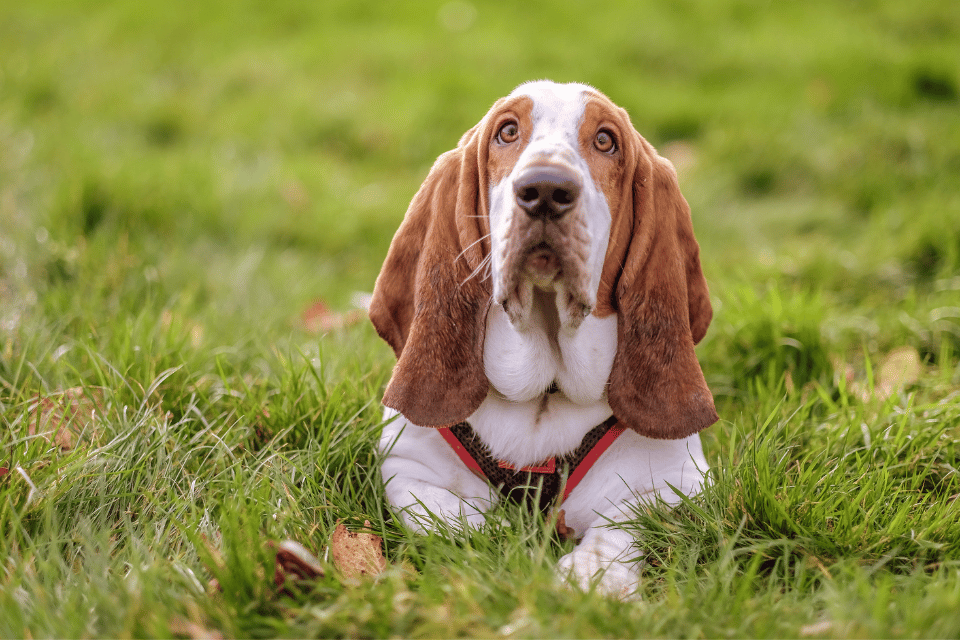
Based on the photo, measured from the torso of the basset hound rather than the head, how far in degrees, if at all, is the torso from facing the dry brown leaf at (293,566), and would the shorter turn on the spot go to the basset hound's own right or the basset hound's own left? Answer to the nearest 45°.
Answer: approximately 45° to the basset hound's own right

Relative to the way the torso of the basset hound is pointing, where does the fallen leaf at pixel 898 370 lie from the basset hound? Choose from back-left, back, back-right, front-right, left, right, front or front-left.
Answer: back-left

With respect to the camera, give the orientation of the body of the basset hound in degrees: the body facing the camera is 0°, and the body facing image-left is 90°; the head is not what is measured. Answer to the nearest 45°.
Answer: approximately 0°

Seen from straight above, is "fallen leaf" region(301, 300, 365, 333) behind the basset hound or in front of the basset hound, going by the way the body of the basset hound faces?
behind

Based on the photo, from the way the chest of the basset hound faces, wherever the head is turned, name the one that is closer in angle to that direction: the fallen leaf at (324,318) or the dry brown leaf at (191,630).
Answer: the dry brown leaf

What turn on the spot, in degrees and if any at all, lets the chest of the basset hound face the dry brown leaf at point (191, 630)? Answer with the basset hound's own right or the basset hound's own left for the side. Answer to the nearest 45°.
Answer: approximately 45° to the basset hound's own right
